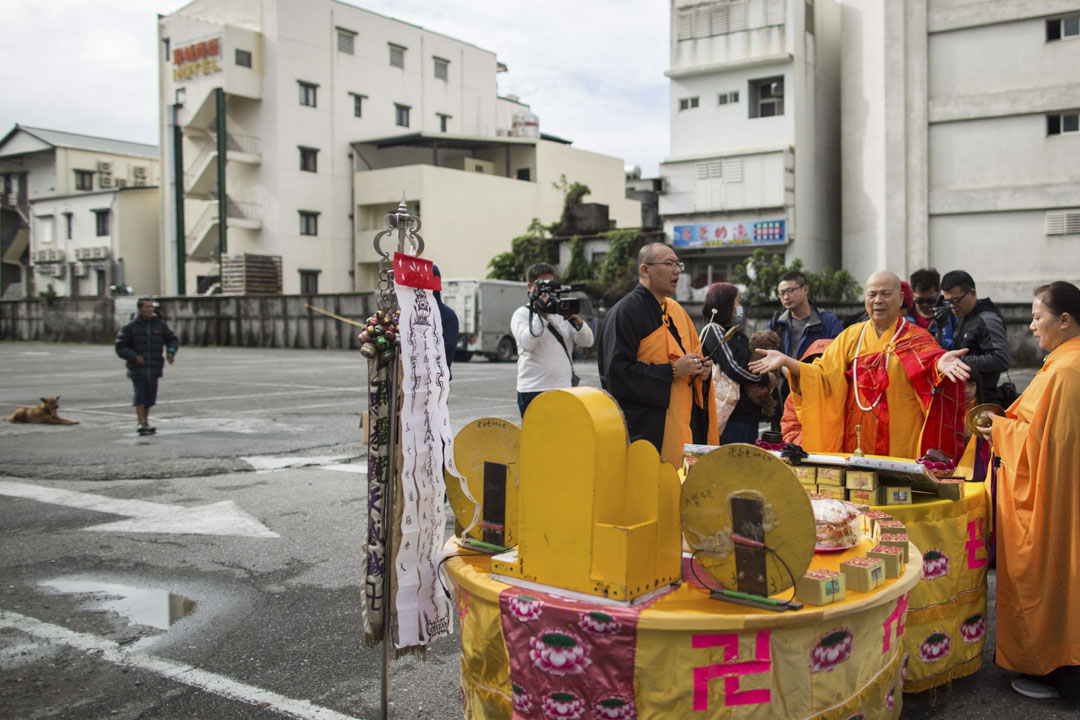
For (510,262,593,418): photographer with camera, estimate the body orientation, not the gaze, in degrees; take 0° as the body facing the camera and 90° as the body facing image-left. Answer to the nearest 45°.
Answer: approximately 315°

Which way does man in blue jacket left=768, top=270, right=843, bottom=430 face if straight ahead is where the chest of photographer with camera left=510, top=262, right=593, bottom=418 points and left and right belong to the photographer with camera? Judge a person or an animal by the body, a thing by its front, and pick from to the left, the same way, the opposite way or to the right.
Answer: to the right

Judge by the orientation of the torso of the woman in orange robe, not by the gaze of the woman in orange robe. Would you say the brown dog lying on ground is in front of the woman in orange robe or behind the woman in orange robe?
in front

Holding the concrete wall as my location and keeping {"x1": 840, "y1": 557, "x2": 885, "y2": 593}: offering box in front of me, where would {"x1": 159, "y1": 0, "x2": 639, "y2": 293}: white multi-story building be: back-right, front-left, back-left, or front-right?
back-left

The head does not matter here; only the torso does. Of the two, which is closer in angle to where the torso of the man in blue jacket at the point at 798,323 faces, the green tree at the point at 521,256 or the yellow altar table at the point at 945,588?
the yellow altar table

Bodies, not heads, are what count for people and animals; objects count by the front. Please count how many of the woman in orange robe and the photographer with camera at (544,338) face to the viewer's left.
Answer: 1

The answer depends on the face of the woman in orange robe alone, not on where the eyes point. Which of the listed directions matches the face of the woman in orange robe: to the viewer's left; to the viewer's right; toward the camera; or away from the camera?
to the viewer's left

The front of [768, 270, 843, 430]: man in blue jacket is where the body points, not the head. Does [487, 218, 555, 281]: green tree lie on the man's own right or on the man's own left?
on the man's own right

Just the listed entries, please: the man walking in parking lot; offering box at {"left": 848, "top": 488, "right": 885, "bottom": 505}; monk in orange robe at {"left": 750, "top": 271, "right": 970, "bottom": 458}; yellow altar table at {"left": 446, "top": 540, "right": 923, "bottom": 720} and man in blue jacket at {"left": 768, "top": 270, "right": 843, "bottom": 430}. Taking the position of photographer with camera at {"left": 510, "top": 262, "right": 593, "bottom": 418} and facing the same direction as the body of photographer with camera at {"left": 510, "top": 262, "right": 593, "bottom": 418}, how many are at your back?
1

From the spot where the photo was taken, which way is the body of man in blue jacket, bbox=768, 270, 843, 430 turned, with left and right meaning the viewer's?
facing the viewer and to the left of the viewer

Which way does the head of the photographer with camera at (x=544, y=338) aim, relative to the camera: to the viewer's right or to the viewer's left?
to the viewer's right

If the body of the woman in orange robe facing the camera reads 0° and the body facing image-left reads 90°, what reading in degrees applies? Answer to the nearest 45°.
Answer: approximately 90°

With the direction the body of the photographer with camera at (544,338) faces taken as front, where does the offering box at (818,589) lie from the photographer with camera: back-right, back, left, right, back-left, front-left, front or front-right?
front-right
